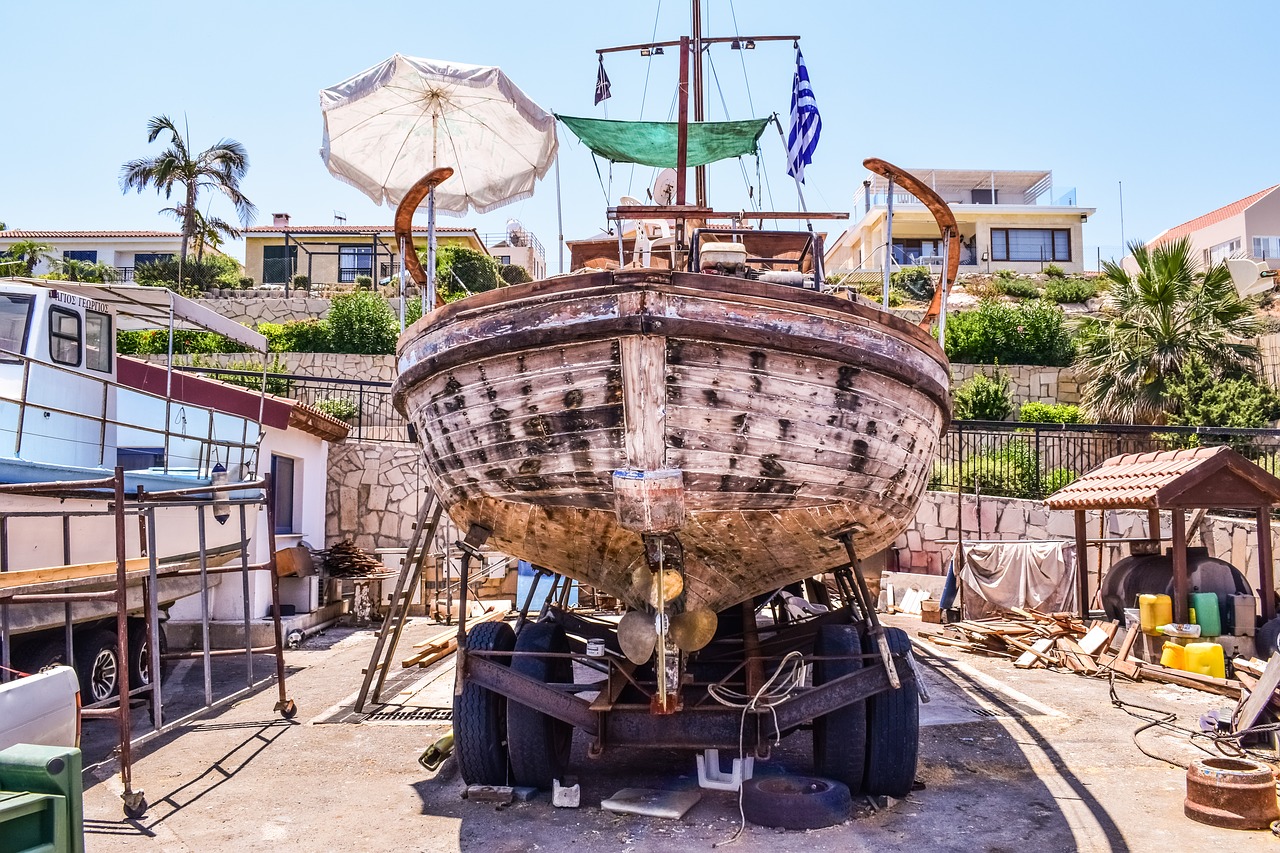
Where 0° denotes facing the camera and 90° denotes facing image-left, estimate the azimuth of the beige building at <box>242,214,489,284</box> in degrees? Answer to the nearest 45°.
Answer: approximately 0°

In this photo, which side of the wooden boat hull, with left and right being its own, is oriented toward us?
back

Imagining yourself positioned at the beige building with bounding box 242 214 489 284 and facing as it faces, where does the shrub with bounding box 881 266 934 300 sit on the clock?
The shrub is roughly at 10 o'clock from the beige building.

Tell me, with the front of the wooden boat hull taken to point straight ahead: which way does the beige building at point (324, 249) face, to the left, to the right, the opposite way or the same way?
the opposite way

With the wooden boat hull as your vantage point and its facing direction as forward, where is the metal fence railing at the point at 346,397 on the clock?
The metal fence railing is roughly at 11 o'clock from the wooden boat hull.

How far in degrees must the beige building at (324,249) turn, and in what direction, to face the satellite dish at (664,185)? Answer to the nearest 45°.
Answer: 0° — it already faces it

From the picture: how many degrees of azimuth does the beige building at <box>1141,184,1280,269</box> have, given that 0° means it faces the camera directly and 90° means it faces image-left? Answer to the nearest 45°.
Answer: approximately 0°

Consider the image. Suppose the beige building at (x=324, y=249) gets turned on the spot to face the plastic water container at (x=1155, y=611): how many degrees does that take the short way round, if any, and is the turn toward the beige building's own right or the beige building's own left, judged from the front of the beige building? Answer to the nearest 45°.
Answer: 0° — it already faces it

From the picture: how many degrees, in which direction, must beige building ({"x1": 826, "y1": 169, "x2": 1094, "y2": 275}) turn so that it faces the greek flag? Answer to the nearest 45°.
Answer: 0° — it already faces it

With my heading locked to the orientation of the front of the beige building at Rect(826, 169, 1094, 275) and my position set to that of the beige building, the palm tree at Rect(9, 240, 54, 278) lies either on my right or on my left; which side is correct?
on my right
